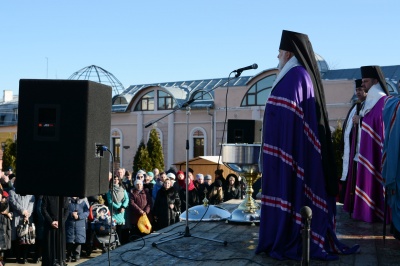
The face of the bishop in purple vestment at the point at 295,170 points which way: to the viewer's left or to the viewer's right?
to the viewer's left

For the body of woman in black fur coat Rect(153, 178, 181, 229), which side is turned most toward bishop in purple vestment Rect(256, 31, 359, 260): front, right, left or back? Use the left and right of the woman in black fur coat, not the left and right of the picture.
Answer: front

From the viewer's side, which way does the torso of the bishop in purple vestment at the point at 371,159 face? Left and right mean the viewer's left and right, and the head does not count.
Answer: facing to the left of the viewer

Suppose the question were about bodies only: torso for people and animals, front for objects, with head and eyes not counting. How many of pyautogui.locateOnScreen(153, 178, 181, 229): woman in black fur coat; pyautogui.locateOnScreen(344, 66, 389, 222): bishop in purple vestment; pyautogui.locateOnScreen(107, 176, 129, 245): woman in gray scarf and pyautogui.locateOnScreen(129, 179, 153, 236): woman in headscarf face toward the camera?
3

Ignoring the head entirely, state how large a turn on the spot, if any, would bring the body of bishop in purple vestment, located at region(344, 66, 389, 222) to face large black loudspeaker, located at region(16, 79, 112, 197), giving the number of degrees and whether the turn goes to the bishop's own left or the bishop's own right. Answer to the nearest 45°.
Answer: approximately 45° to the bishop's own left

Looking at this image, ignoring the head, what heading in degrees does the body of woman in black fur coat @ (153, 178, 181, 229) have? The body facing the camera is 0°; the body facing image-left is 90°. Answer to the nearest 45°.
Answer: approximately 0°

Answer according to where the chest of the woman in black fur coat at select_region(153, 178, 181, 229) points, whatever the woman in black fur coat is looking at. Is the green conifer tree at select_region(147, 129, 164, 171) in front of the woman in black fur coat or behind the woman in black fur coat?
behind

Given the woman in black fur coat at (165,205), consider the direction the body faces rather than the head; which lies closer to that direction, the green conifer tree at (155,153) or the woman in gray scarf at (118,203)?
the woman in gray scarf

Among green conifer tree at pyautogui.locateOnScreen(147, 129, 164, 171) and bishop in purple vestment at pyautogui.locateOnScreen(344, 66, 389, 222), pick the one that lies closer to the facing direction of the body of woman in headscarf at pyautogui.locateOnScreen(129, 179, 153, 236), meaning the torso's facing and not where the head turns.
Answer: the bishop in purple vestment

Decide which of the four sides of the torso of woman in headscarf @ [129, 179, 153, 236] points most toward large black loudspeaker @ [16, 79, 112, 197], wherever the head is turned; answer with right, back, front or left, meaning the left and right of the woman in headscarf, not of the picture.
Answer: front

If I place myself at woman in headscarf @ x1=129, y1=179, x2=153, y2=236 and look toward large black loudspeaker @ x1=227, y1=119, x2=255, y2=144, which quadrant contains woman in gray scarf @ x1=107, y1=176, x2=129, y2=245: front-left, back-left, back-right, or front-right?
back-right

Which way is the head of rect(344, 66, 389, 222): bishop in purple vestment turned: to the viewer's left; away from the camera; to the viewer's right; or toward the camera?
to the viewer's left
